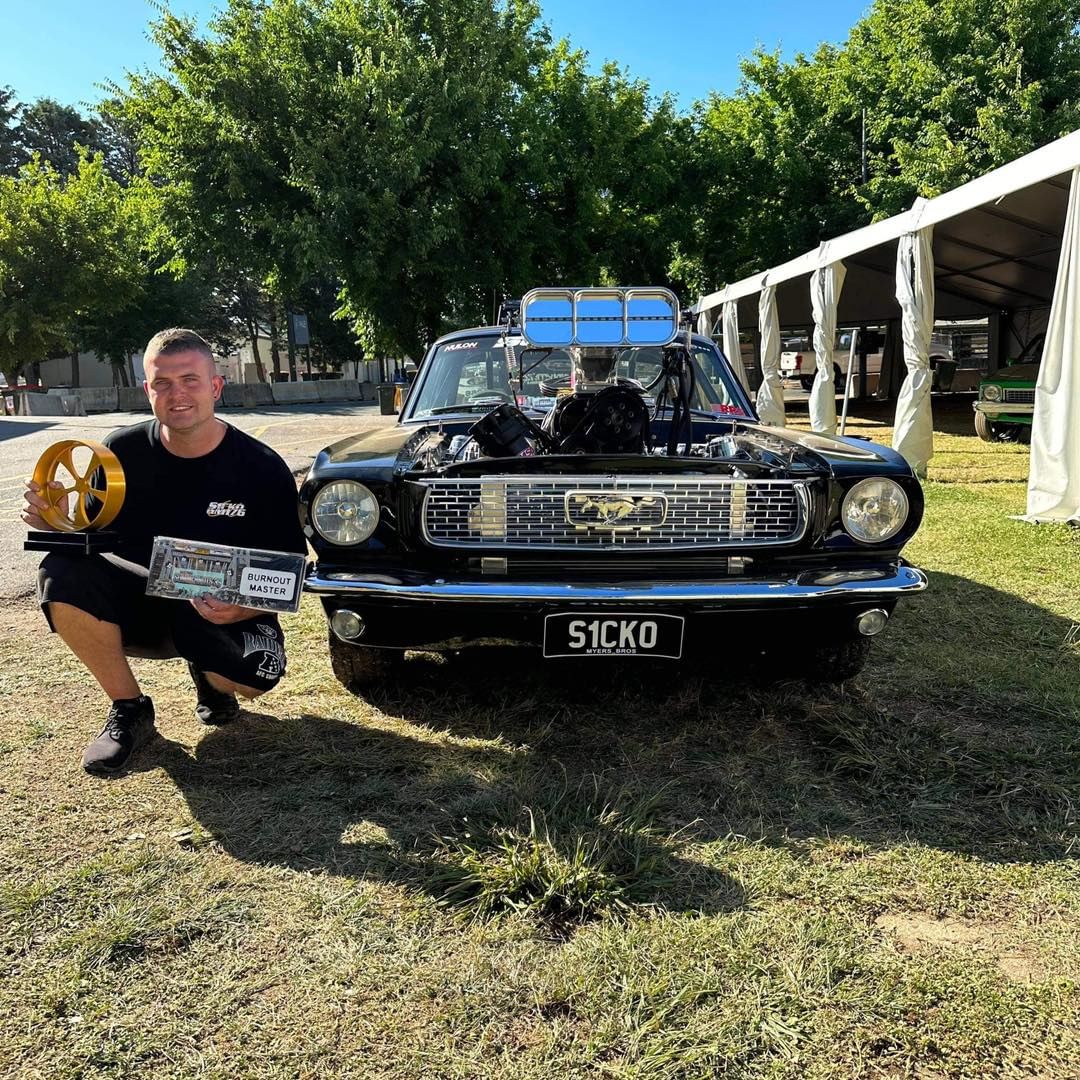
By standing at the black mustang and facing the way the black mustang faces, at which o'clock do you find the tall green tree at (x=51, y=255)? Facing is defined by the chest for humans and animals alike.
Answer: The tall green tree is roughly at 5 o'clock from the black mustang.

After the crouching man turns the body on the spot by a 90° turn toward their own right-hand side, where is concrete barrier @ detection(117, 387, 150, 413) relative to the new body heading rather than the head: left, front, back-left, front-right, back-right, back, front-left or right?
right

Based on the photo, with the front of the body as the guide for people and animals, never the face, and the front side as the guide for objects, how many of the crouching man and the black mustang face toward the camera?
2

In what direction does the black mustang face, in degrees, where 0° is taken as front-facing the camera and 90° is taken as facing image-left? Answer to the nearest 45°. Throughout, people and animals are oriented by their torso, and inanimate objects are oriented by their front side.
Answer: approximately 0°

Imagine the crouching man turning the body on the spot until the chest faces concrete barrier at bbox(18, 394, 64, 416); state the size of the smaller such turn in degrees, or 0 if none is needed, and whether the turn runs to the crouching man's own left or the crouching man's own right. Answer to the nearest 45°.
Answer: approximately 180°

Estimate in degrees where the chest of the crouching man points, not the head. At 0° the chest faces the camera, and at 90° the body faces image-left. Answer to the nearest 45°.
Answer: approximately 0°

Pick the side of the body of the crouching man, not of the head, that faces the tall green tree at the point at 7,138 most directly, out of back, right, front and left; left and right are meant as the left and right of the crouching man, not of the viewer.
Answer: back

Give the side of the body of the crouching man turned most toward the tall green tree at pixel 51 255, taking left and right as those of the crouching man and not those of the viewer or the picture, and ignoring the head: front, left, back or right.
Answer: back

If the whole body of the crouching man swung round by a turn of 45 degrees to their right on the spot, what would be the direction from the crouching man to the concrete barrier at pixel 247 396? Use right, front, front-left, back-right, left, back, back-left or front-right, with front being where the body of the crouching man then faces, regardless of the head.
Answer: back-right

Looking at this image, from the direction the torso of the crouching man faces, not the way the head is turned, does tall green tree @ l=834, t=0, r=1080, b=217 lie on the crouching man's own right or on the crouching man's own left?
on the crouching man's own left
